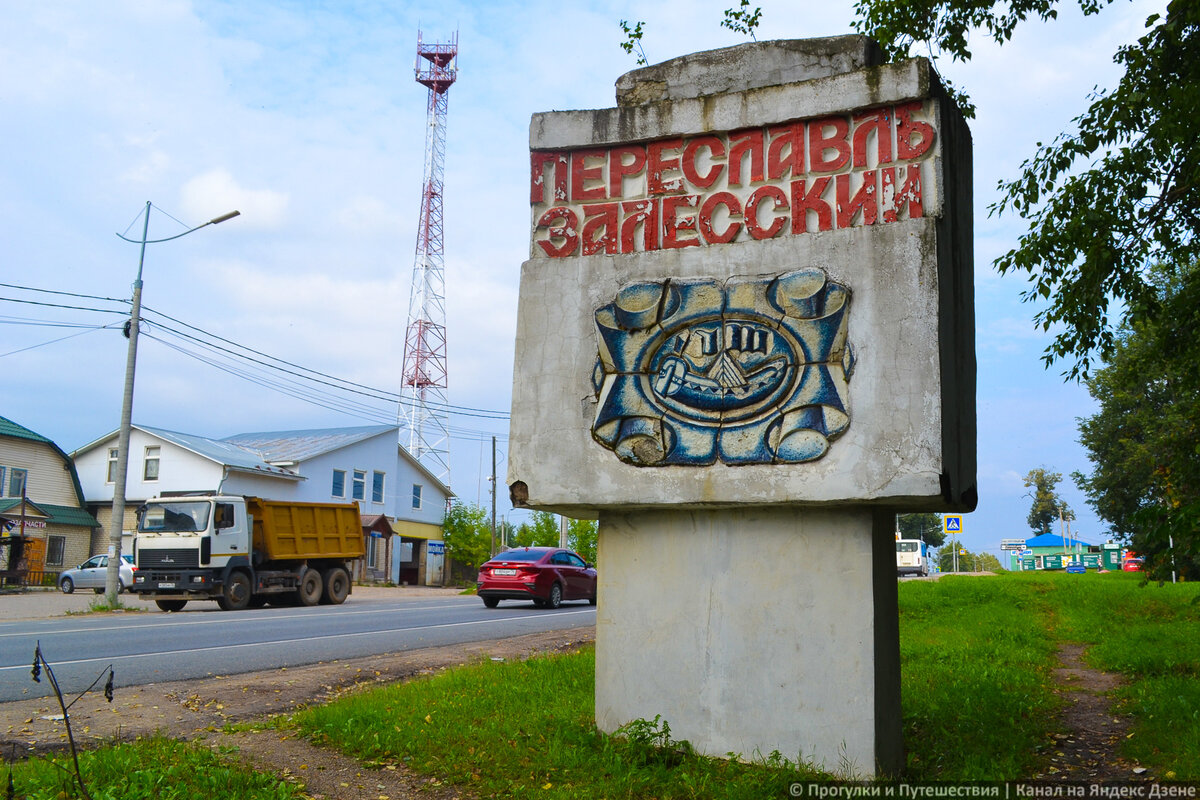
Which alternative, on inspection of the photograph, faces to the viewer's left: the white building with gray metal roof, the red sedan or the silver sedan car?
the silver sedan car

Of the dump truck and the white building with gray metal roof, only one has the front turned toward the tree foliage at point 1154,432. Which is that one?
the white building with gray metal roof

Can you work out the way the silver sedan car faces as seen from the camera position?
facing to the left of the viewer

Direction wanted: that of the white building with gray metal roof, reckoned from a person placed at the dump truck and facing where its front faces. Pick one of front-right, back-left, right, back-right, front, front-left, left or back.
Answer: back-right

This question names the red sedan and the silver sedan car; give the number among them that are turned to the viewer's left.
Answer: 1

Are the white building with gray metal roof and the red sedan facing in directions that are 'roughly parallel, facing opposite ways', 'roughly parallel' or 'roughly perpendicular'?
roughly perpendicular

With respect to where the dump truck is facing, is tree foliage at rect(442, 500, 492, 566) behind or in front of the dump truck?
behind

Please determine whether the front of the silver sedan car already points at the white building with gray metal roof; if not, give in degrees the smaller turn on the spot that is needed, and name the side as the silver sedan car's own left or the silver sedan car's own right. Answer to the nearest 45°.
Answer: approximately 135° to the silver sedan car's own right

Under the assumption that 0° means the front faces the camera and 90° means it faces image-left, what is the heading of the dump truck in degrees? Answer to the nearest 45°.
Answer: approximately 45°

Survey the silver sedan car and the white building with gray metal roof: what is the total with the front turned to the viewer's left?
1

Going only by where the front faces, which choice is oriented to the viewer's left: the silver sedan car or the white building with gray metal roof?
the silver sedan car

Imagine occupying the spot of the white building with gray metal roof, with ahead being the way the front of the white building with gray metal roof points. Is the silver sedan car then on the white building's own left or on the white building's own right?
on the white building's own right
